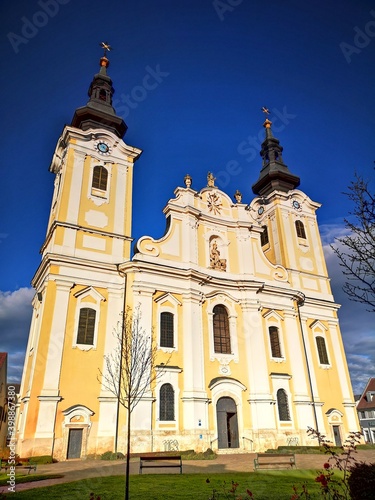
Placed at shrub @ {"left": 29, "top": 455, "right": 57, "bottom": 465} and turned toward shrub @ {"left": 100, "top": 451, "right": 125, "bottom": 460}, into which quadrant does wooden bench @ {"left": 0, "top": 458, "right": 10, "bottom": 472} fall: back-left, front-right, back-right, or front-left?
back-right

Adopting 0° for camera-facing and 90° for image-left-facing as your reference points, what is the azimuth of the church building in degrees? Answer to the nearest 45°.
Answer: approximately 315°

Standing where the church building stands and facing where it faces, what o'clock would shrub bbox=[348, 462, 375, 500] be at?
The shrub is roughly at 1 o'clock from the church building.

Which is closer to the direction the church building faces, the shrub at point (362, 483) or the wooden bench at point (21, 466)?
the shrub
